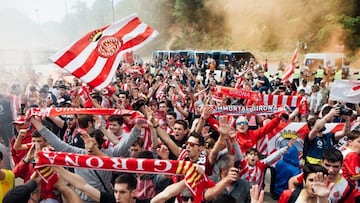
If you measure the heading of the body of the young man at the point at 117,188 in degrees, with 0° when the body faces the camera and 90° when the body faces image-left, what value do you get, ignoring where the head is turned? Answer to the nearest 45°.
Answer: approximately 45°

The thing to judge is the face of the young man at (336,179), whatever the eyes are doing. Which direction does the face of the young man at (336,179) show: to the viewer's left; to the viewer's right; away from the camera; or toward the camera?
toward the camera

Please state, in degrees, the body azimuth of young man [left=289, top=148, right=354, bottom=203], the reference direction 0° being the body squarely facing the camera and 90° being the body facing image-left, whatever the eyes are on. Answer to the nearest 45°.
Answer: approximately 45°

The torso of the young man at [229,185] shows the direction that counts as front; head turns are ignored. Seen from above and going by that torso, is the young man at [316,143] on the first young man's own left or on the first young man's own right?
on the first young man's own left

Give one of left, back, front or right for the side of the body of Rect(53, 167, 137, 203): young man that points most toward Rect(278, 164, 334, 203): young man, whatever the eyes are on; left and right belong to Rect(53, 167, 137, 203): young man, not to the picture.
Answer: left

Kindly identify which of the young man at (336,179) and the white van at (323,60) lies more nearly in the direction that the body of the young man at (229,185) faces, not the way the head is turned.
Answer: the young man

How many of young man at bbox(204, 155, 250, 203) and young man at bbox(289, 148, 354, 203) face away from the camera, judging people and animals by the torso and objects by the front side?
0

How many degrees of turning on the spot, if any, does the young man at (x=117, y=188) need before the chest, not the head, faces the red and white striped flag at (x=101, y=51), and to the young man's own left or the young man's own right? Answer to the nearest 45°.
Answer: approximately 135° to the young man's own right

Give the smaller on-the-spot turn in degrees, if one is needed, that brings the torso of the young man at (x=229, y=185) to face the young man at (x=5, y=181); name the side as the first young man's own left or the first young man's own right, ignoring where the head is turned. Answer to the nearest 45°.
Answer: approximately 135° to the first young man's own right

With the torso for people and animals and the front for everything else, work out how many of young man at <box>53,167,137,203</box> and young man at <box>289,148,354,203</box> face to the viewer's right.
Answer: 0

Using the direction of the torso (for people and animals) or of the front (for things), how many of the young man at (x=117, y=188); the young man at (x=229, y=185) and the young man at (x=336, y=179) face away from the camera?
0
